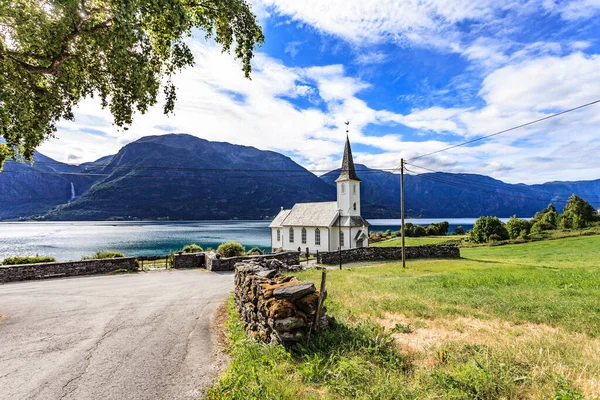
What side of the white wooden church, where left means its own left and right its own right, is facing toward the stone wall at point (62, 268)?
right

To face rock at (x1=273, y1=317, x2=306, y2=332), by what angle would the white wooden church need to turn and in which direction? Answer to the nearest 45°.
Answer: approximately 45° to its right

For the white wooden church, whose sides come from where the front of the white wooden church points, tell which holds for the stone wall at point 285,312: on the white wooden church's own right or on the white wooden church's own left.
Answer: on the white wooden church's own right

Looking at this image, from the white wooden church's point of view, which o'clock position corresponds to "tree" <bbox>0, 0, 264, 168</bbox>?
The tree is roughly at 2 o'clock from the white wooden church.

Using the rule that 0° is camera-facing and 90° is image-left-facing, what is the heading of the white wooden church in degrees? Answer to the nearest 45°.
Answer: approximately 315°

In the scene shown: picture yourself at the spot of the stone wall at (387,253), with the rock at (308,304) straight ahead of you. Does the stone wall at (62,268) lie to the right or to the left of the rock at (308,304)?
right

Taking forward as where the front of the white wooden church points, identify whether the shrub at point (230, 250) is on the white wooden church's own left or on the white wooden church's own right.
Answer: on the white wooden church's own right
